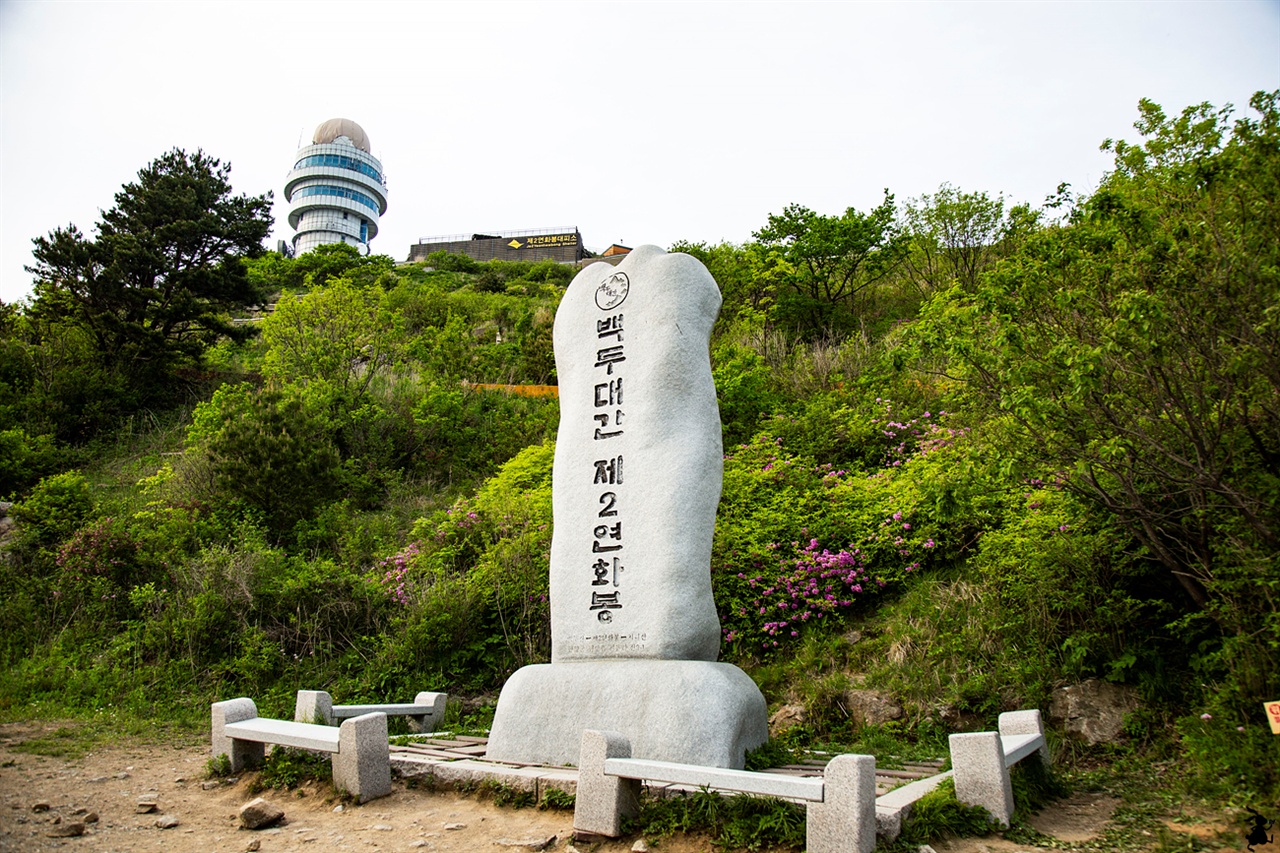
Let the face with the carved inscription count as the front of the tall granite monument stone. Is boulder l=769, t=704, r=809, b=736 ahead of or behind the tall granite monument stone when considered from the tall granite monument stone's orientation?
behind

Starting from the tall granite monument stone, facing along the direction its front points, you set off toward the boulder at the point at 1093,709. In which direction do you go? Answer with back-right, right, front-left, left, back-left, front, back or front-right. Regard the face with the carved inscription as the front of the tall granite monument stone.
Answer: back-left

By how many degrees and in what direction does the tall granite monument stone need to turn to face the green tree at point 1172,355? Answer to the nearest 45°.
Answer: approximately 135° to its left

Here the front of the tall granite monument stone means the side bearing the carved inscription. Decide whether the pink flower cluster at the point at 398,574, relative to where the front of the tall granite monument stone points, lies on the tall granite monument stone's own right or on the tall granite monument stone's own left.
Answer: on the tall granite monument stone's own right

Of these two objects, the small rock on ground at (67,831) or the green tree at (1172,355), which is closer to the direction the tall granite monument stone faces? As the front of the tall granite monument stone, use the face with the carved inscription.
the small rock on ground

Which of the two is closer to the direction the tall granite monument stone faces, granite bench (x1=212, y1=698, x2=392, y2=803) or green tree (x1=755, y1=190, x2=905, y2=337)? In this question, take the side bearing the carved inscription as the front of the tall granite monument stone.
the granite bench

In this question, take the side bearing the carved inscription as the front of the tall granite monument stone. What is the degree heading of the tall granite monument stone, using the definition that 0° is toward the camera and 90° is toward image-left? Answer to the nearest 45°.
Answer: approximately 45°

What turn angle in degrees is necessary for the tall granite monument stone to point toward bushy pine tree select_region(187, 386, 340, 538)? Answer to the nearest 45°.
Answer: approximately 90° to its right

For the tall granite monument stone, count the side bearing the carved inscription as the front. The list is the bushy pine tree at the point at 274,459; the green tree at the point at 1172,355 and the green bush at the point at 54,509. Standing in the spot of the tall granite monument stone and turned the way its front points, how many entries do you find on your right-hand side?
2

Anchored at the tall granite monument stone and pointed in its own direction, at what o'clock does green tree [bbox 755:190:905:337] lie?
The green tree is roughly at 5 o'clock from the tall granite monument stone.

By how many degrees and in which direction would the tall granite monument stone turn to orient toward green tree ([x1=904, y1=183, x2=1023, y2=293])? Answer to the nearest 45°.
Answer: approximately 180°

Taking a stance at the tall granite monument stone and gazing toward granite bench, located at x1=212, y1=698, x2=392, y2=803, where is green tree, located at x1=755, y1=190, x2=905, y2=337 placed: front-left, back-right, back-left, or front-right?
back-right

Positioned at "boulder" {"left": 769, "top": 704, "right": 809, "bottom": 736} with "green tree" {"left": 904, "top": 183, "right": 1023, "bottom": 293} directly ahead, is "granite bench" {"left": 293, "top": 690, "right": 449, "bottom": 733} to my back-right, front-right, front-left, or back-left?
back-left

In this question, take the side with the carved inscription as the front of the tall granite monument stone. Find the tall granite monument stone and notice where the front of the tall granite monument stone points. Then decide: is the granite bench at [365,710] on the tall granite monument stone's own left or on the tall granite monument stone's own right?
on the tall granite monument stone's own right

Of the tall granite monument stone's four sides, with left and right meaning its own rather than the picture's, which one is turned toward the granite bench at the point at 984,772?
left
